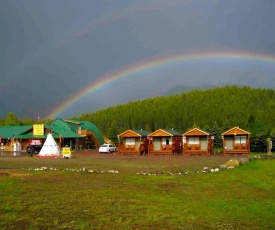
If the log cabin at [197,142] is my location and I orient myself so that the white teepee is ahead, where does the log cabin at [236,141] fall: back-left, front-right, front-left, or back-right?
back-left

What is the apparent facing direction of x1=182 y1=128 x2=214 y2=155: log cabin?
toward the camera

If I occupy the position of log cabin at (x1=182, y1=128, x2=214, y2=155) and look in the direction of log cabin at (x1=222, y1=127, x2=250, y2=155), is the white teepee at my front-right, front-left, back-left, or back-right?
back-right

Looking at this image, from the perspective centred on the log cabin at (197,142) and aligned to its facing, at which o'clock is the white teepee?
The white teepee is roughly at 2 o'clock from the log cabin.

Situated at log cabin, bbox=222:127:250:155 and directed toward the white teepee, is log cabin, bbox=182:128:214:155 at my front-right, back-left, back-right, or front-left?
front-right

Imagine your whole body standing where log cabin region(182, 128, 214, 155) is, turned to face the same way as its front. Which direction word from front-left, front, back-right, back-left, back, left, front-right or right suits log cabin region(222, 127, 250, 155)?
left

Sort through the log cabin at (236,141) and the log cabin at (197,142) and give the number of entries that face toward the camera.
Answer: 2

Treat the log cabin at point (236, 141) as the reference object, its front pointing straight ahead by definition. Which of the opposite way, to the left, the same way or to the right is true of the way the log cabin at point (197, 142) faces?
the same way

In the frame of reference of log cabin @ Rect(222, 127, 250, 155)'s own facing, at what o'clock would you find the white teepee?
The white teepee is roughly at 2 o'clock from the log cabin.

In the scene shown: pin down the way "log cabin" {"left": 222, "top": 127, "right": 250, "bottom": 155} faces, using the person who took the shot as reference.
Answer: facing the viewer

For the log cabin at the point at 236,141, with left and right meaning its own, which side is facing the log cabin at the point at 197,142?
right
